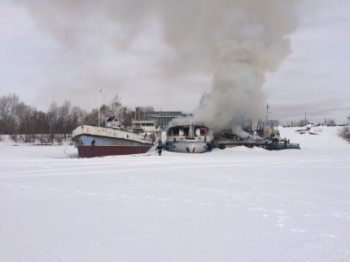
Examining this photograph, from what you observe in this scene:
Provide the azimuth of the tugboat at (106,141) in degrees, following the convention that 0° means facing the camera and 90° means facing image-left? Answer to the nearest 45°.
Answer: approximately 45°

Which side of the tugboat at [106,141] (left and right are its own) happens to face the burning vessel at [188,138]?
back
